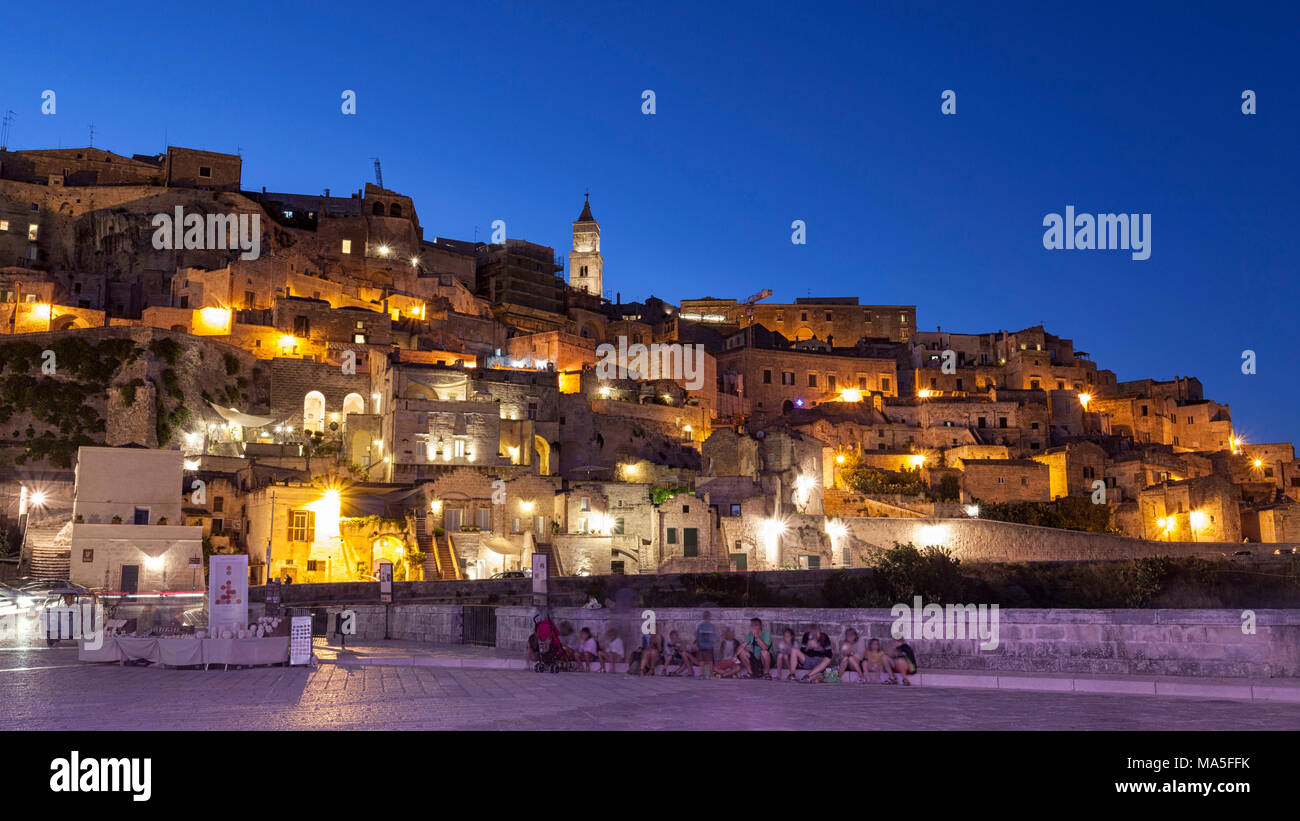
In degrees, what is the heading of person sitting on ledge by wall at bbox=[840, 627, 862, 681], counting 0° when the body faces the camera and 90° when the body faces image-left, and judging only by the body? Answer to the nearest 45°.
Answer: approximately 0°

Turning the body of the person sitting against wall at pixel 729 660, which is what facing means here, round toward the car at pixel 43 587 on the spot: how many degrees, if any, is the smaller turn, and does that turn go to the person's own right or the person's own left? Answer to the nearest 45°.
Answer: approximately 135° to the person's own right

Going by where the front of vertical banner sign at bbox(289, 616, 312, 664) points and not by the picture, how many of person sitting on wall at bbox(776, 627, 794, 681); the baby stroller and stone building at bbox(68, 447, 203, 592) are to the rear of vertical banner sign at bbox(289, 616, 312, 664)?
1
